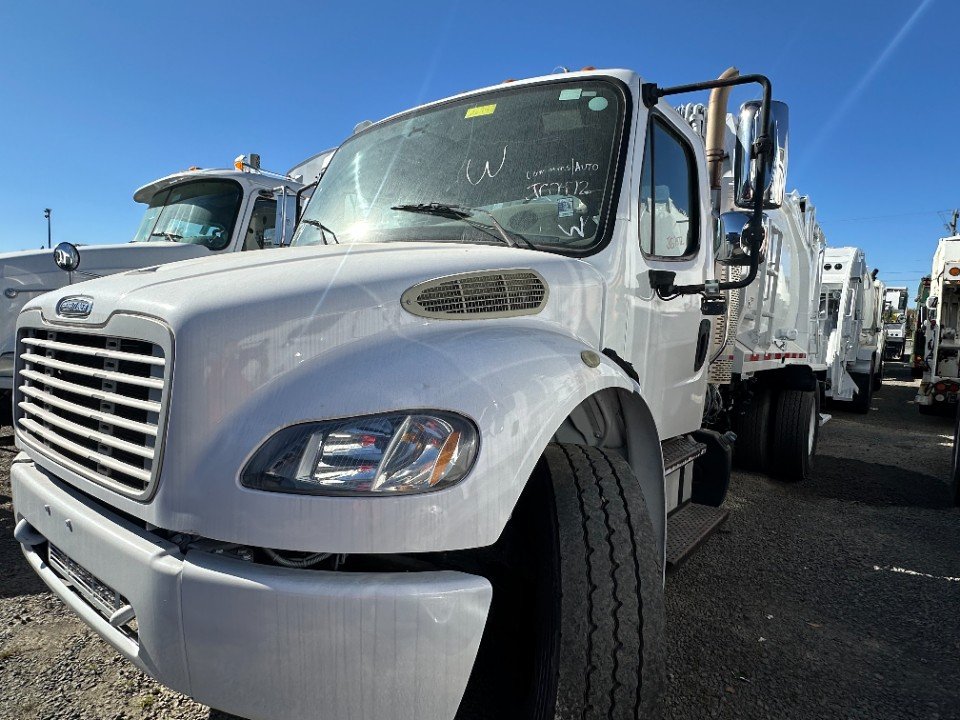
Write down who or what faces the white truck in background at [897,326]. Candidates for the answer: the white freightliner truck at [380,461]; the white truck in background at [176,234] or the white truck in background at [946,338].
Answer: the white truck in background at [946,338]

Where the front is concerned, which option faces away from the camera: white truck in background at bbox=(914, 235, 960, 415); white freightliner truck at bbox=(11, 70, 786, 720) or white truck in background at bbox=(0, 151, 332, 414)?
white truck in background at bbox=(914, 235, 960, 415)

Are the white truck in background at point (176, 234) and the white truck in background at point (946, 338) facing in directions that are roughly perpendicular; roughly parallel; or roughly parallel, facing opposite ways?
roughly parallel, facing opposite ways

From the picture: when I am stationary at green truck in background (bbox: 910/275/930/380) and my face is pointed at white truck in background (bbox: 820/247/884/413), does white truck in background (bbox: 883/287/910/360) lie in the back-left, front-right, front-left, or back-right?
back-right

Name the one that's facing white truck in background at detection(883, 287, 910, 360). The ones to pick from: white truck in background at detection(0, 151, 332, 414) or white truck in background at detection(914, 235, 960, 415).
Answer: white truck in background at detection(914, 235, 960, 415)

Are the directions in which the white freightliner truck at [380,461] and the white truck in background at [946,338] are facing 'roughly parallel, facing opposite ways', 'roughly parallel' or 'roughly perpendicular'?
roughly parallel, facing opposite ways

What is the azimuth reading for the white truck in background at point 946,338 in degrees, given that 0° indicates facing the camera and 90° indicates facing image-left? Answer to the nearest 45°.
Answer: approximately 180°

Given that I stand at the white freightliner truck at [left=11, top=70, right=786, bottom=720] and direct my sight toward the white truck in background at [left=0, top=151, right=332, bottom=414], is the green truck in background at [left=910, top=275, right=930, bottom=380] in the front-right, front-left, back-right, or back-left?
front-right

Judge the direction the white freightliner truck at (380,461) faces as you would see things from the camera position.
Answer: facing the viewer and to the left of the viewer

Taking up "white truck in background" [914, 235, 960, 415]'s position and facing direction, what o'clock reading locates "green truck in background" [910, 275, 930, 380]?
"green truck in background" [910, 275, 930, 380] is roughly at 12 o'clock from "white truck in background" [914, 235, 960, 415].

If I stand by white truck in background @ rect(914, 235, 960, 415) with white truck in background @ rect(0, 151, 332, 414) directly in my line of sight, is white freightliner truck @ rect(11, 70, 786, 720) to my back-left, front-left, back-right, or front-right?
front-left
